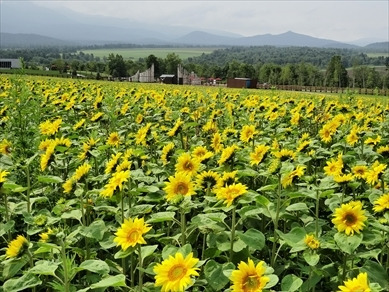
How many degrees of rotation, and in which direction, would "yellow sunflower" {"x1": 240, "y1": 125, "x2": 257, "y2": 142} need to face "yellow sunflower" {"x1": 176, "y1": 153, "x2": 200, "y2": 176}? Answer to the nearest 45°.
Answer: approximately 45° to its right

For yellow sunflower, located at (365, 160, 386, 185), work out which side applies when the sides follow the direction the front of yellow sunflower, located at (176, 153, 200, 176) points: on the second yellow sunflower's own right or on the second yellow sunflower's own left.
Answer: on the second yellow sunflower's own left

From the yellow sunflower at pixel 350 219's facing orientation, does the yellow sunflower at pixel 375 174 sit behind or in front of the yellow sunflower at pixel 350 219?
behind

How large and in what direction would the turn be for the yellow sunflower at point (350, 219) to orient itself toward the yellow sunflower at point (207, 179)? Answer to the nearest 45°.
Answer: approximately 135° to its right

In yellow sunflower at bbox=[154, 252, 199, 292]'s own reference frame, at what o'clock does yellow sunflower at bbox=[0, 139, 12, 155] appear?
yellow sunflower at bbox=[0, 139, 12, 155] is roughly at 5 o'clock from yellow sunflower at bbox=[154, 252, 199, 292].

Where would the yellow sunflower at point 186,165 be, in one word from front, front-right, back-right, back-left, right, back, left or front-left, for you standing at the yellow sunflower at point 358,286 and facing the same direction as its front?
back-right

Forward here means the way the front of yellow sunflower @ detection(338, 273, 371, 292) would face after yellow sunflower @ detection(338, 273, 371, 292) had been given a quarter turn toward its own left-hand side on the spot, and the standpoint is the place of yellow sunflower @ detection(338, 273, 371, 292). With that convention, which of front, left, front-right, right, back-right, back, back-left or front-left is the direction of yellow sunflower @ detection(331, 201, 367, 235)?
left

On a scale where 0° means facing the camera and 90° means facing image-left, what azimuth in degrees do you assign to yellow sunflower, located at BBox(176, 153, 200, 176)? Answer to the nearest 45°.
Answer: approximately 0°

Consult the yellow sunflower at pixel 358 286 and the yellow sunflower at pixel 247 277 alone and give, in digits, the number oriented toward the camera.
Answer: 2

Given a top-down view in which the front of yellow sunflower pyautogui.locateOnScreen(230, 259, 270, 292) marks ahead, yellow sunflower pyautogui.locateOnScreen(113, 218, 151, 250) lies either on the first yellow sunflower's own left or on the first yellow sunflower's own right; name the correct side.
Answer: on the first yellow sunflower's own right
